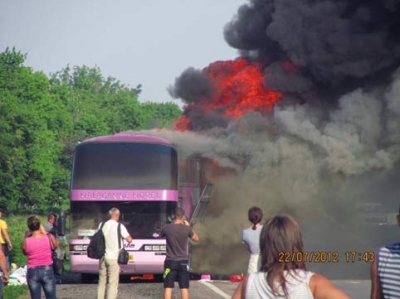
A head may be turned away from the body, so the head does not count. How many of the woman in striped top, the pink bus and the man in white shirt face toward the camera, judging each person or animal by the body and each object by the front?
1

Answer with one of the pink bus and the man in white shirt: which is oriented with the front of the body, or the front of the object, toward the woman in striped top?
the pink bus

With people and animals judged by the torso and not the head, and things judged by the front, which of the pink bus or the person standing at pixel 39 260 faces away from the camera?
the person standing

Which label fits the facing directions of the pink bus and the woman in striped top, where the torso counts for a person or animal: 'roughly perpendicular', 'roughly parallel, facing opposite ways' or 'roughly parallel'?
roughly parallel, facing opposite ways

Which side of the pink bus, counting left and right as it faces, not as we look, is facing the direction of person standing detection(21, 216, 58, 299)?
front

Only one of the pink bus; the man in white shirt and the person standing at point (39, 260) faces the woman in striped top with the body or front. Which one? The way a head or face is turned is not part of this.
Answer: the pink bus

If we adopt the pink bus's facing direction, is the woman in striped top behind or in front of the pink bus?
in front

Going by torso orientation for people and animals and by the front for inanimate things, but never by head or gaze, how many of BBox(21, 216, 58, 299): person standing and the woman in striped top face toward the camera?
0

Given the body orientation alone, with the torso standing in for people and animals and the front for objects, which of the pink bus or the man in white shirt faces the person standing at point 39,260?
the pink bus

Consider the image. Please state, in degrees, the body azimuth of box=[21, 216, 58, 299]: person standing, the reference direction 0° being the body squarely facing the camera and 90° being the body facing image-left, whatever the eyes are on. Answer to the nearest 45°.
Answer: approximately 180°

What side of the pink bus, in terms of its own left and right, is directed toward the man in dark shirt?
front

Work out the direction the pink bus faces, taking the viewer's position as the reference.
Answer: facing the viewer

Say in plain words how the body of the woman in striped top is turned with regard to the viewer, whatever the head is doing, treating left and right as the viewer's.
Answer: facing away from the viewer
